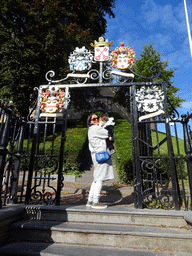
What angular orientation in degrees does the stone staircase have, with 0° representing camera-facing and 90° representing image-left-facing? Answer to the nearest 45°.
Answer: approximately 0°

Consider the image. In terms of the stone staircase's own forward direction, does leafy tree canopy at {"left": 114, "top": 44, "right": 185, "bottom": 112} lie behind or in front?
behind
